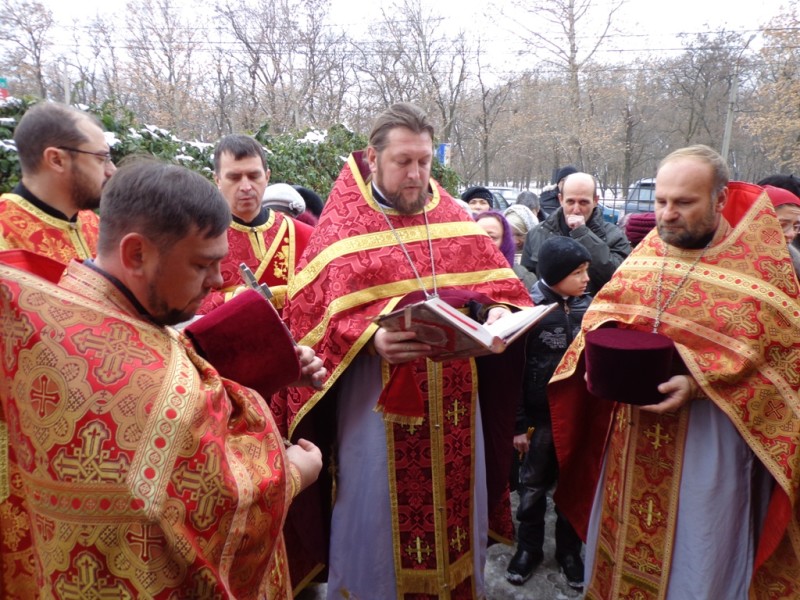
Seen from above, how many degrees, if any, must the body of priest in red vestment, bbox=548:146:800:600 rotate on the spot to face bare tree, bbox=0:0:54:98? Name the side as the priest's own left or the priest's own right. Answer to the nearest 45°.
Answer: approximately 90° to the priest's own right

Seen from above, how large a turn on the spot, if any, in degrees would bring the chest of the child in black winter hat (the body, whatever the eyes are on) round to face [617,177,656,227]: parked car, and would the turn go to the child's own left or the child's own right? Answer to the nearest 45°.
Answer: approximately 135° to the child's own left

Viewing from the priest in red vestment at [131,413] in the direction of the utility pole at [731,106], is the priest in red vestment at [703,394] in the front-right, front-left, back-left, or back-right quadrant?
front-right

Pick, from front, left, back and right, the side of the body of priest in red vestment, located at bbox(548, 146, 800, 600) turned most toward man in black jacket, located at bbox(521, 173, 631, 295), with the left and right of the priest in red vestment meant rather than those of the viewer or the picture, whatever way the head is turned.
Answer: right

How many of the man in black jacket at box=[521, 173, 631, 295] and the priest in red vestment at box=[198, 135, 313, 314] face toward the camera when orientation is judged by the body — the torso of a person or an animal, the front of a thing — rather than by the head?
2

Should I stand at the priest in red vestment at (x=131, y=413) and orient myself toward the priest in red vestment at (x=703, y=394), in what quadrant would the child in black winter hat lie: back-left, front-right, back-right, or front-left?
front-left

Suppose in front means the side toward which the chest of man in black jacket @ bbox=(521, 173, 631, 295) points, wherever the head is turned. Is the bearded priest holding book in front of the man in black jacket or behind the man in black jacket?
in front

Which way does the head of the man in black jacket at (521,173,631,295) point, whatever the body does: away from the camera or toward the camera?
toward the camera

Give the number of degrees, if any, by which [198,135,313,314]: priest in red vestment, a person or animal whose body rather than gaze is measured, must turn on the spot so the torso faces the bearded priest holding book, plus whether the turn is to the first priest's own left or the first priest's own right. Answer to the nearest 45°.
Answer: approximately 45° to the first priest's own left

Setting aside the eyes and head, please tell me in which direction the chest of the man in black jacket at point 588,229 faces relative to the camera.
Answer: toward the camera

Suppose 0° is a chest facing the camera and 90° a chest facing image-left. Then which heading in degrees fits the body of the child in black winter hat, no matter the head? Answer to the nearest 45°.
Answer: approximately 315°

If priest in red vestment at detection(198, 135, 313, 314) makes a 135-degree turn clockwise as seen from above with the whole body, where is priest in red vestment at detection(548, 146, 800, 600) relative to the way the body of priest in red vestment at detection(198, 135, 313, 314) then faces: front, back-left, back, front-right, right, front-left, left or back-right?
back

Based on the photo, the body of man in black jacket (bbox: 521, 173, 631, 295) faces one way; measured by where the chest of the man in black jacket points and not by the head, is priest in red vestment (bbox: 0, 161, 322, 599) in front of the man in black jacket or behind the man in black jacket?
in front

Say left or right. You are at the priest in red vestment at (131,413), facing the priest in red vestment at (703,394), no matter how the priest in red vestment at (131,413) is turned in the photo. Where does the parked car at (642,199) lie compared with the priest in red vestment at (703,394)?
left

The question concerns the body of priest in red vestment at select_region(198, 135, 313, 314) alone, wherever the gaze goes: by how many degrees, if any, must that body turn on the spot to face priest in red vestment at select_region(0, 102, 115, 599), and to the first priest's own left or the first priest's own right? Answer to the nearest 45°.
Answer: approximately 45° to the first priest's own right

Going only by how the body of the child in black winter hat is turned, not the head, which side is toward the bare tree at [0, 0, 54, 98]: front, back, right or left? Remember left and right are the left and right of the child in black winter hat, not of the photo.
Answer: back

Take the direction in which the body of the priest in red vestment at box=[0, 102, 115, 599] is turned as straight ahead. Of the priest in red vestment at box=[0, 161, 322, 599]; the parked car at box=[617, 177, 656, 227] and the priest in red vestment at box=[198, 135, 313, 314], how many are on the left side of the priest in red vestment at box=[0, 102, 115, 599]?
2

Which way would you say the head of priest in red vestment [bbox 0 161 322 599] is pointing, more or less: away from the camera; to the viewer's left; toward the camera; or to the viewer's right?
to the viewer's right

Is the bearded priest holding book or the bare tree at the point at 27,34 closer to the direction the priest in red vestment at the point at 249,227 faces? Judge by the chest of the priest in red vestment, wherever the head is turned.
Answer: the bearded priest holding book
